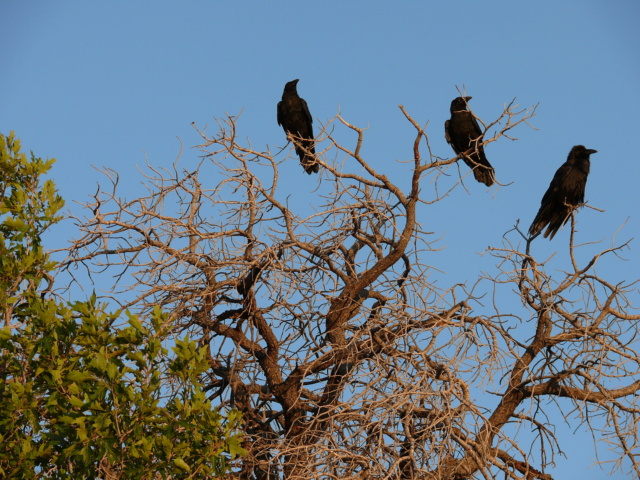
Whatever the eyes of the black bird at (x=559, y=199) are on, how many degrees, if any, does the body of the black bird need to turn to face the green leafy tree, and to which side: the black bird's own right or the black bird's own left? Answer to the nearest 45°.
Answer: approximately 135° to the black bird's own right

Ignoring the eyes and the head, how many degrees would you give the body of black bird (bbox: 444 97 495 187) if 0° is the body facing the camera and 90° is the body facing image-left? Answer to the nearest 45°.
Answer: approximately 45°

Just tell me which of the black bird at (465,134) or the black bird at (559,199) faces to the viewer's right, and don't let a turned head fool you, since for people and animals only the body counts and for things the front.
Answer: the black bird at (559,199)

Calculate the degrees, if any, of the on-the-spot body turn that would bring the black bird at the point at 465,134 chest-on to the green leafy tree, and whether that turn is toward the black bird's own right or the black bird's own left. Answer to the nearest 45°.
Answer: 0° — it already faces it

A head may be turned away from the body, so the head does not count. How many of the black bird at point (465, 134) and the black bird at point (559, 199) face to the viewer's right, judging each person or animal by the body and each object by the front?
1

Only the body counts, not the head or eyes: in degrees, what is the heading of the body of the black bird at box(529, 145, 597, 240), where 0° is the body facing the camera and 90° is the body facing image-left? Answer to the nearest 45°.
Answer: approximately 270°
